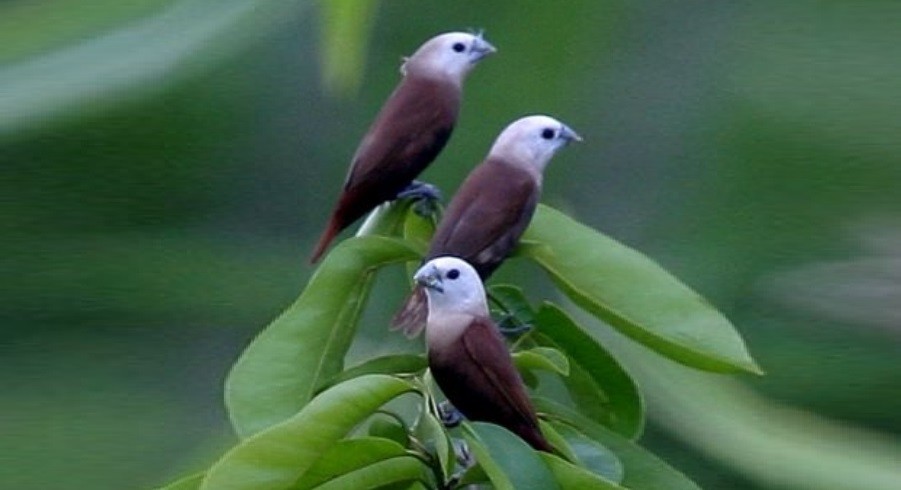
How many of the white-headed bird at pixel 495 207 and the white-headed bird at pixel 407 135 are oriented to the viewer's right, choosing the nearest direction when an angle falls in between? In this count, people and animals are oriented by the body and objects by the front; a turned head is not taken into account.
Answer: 2

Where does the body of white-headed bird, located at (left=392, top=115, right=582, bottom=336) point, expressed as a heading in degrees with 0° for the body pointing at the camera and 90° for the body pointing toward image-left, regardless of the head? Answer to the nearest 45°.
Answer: approximately 270°

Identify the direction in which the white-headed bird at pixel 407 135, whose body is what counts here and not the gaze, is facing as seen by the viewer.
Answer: to the viewer's right
